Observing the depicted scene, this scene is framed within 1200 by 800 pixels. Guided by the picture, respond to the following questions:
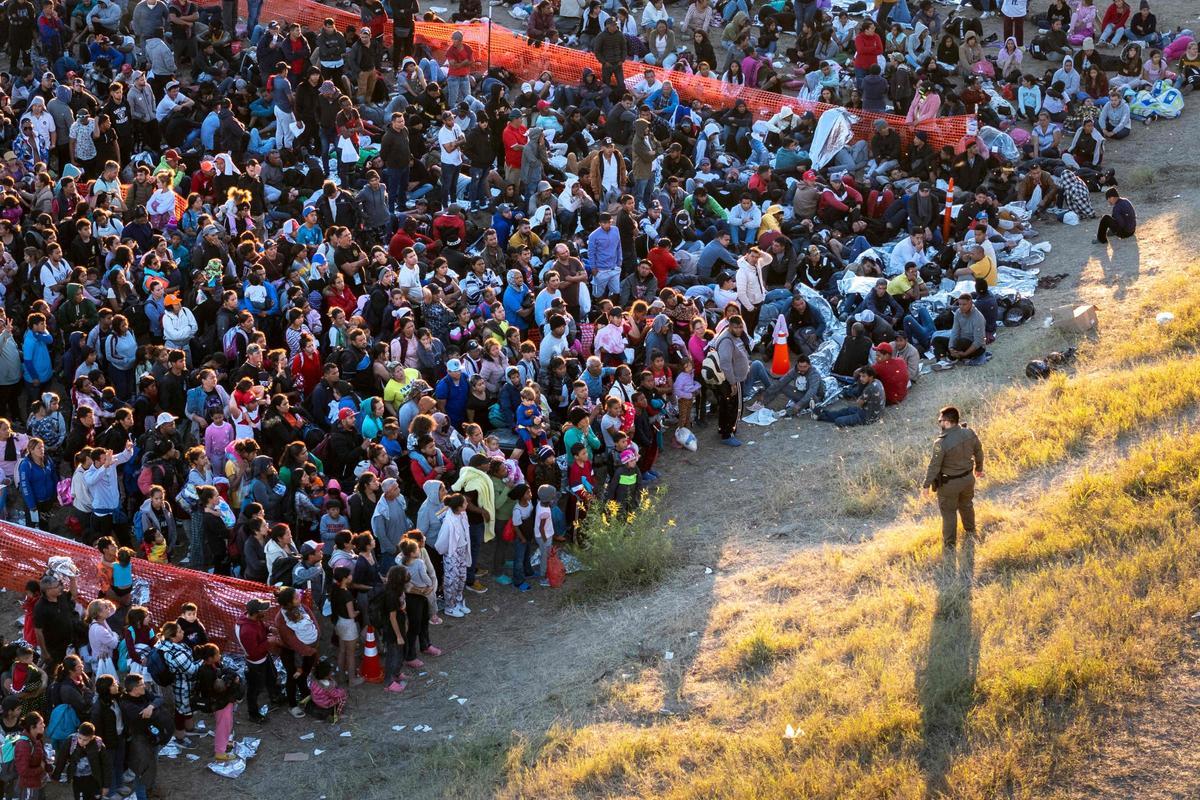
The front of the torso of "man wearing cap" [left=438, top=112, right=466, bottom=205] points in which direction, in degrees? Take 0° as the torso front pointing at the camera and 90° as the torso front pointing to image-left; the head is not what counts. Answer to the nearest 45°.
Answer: approximately 315°

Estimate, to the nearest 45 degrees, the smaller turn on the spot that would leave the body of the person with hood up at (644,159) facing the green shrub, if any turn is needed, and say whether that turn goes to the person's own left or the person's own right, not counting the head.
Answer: approximately 45° to the person's own right

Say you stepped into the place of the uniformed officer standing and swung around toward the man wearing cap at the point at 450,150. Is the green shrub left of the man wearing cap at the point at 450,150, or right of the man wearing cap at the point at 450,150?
left

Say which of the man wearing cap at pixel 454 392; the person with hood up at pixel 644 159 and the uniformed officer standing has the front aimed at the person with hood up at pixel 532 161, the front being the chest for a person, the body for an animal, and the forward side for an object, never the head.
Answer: the uniformed officer standing

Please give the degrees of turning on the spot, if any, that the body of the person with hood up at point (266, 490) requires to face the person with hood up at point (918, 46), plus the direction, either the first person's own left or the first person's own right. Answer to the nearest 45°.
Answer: approximately 45° to the first person's own left

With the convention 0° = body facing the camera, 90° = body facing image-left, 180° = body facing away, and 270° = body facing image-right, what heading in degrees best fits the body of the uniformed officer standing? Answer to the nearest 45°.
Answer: approximately 135°

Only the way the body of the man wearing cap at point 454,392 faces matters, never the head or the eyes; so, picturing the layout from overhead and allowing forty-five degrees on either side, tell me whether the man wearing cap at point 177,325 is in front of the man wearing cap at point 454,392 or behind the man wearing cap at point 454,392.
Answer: behind

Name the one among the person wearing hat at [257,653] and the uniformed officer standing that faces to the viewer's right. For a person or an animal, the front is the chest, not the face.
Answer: the person wearing hat

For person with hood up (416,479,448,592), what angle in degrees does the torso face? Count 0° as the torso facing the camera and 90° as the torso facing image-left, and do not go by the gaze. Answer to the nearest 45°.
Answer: approximately 270°

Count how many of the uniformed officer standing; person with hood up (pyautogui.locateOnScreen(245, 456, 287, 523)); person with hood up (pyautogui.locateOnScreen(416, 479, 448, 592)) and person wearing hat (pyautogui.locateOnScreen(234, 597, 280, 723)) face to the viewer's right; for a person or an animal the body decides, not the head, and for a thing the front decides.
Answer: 3

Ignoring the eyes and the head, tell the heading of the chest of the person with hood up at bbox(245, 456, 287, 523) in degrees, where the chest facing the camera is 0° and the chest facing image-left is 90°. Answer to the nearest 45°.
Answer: approximately 270°

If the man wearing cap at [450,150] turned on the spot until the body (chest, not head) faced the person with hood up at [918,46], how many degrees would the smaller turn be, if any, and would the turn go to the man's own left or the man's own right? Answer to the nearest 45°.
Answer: approximately 90° to the man's own left

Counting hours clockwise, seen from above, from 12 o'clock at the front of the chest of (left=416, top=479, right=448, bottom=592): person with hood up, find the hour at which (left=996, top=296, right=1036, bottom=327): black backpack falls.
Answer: The black backpack is roughly at 11 o'clock from the person with hood up.

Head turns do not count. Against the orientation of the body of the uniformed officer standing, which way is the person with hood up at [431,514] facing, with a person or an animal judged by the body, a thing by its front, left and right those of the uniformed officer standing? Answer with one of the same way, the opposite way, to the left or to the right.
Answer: to the right
